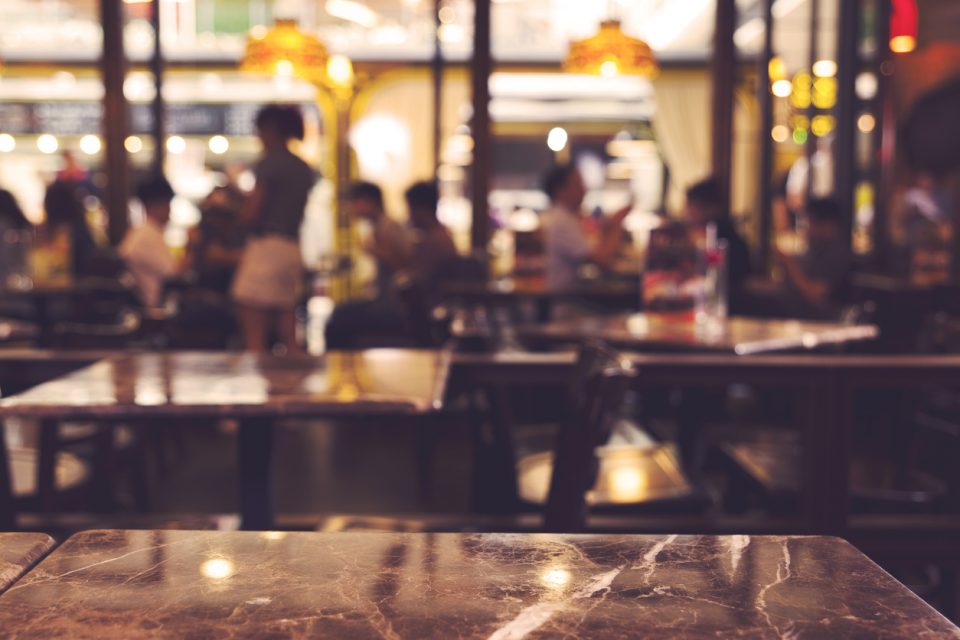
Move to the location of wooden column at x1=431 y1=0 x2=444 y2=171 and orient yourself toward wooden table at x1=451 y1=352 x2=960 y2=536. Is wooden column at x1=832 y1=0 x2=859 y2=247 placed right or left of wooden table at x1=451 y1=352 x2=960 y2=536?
left

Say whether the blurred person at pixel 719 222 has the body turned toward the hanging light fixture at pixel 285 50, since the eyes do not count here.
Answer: yes

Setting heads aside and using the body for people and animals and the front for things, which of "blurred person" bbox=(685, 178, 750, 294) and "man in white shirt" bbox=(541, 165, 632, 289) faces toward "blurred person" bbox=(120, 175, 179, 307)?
"blurred person" bbox=(685, 178, 750, 294)

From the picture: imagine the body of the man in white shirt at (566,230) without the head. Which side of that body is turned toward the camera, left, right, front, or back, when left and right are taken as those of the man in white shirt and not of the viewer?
right

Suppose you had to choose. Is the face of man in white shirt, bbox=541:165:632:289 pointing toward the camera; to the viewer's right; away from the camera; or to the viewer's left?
to the viewer's right

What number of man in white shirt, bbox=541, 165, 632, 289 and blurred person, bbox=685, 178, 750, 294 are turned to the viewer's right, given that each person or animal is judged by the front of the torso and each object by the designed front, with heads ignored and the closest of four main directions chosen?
1

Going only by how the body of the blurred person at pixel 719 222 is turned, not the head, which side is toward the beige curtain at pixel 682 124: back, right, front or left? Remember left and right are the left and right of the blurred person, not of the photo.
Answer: right

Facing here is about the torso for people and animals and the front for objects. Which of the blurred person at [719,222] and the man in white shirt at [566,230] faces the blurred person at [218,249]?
the blurred person at [719,222]

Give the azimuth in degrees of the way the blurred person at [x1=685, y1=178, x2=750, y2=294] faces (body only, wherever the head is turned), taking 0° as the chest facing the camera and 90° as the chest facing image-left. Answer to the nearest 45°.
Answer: approximately 90°

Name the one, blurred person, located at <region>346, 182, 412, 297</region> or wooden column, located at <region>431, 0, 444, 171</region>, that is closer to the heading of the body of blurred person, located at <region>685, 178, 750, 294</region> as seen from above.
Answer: the blurred person

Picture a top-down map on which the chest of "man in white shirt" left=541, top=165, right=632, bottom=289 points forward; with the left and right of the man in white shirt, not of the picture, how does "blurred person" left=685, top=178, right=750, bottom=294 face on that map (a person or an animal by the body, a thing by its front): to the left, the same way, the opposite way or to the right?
the opposite way
